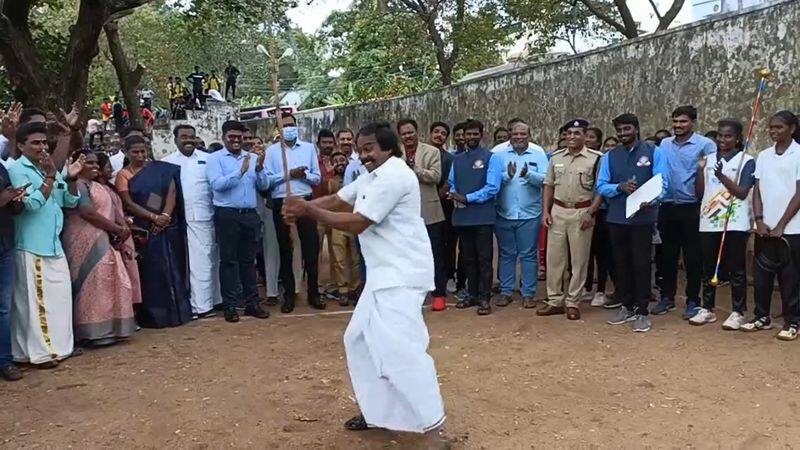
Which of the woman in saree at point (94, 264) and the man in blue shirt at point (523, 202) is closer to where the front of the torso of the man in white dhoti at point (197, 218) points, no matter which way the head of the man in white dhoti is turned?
the man in blue shirt

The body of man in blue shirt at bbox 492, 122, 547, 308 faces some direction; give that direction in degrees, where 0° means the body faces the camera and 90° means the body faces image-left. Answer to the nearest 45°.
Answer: approximately 0°

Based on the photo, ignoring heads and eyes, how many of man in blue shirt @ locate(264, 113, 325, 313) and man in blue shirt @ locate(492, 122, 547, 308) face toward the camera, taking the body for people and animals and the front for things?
2

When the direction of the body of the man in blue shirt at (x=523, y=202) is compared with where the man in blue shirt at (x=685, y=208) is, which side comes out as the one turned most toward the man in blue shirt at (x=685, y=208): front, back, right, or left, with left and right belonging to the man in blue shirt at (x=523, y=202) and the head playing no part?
left

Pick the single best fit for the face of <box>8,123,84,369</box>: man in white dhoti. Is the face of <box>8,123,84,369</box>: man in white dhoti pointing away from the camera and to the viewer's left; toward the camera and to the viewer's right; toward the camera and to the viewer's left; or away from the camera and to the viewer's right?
toward the camera and to the viewer's right

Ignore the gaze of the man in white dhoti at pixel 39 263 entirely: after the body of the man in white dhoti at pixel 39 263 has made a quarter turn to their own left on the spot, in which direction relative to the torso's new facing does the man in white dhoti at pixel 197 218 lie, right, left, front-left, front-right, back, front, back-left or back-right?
front

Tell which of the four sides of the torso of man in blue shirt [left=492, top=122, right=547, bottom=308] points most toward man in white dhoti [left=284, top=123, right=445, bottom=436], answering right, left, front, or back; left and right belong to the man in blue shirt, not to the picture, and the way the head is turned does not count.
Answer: front

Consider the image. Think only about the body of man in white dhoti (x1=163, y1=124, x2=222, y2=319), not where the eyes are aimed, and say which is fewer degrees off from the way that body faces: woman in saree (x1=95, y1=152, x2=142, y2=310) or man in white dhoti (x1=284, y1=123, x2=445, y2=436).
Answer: the man in white dhoti

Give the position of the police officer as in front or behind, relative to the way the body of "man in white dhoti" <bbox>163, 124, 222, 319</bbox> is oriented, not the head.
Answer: in front

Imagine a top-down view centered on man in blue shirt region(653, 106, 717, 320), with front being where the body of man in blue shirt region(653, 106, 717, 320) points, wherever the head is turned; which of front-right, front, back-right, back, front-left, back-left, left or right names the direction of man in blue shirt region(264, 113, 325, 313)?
front-right

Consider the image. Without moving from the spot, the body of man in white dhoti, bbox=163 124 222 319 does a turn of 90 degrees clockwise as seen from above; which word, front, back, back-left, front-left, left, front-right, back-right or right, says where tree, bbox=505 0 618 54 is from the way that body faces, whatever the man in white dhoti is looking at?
back

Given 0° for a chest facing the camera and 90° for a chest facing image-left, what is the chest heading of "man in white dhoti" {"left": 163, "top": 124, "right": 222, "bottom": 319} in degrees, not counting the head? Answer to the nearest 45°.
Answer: approximately 315°

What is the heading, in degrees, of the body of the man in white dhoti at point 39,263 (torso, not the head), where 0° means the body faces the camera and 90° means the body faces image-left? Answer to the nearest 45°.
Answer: approximately 315°
